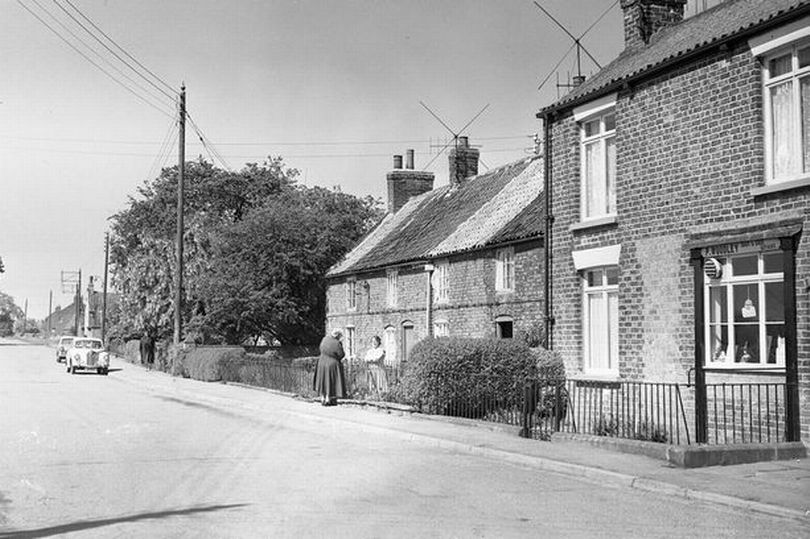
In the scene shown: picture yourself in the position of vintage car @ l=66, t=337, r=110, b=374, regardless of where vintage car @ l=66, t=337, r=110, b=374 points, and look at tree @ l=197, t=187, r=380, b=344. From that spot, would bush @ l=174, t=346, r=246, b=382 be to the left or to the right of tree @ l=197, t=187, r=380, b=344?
right

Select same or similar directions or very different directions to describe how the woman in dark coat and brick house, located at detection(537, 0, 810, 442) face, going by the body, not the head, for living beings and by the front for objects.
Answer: very different directions

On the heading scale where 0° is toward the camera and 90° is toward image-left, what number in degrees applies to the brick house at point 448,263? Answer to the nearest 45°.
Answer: approximately 45°

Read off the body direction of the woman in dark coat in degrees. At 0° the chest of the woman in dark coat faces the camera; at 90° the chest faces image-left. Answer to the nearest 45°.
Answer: approximately 225°

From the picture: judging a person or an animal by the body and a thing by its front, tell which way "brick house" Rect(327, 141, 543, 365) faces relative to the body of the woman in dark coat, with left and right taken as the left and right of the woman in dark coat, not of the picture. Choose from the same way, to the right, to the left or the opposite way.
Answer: the opposite way

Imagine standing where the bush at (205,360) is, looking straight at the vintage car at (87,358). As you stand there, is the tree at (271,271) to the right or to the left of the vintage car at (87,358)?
right

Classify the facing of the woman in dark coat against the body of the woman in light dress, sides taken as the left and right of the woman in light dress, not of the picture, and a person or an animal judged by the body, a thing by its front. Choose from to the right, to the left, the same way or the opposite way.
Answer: the opposite way

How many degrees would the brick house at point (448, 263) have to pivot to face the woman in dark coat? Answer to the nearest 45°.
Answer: approximately 45° to its left

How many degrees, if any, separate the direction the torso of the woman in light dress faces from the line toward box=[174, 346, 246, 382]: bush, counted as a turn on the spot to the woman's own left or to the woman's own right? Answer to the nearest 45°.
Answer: approximately 90° to the woman's own right

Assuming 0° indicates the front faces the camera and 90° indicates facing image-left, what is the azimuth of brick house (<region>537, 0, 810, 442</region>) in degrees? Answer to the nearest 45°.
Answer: approximately 45°
